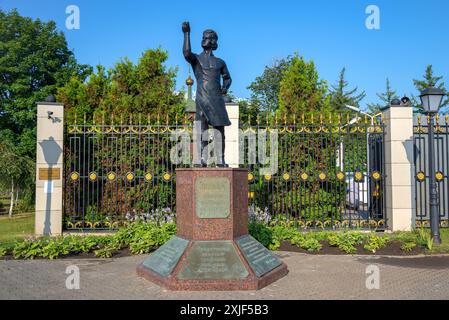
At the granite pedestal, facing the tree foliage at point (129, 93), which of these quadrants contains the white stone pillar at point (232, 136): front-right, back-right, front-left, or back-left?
front-right

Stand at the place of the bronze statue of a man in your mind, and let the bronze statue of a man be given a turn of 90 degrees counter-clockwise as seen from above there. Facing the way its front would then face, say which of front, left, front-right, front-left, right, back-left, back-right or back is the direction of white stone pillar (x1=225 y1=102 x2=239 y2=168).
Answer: left

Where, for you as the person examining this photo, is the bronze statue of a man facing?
facing the viewer

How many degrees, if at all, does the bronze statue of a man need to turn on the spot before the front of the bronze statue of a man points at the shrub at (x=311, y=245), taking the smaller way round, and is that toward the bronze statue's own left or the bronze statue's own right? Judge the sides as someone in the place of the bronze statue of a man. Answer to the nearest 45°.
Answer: approximately 135° to the bronze statue's own left

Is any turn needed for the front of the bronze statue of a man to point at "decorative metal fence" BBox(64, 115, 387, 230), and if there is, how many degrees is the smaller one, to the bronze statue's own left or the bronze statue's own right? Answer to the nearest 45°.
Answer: approximately 180°

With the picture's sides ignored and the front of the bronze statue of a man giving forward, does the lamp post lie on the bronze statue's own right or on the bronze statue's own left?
on the bronze statue's own left

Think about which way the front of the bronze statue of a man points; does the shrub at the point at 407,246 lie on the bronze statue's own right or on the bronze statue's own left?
on the bronze statue's own left

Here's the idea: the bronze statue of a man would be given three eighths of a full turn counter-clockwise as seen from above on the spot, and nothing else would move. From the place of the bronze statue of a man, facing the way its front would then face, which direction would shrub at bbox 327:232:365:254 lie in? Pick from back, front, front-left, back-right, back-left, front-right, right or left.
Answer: front

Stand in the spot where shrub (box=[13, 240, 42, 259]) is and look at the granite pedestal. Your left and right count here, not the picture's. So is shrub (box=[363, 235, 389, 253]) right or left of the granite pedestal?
left

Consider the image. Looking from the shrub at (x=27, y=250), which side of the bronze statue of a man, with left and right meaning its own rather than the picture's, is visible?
right

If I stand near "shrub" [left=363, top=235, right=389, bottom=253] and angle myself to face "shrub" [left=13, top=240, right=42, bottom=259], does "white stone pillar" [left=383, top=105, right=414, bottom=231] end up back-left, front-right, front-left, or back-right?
back-right

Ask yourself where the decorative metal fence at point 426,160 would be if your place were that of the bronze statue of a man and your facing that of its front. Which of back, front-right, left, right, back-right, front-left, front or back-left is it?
back-left

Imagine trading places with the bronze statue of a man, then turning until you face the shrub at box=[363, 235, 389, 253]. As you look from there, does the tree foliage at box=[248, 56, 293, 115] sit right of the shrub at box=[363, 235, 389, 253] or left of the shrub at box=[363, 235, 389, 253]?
left

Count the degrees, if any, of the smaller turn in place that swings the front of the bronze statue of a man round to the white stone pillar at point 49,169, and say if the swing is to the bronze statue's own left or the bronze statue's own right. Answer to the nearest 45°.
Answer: approximately 135° to the bronze statue's own right

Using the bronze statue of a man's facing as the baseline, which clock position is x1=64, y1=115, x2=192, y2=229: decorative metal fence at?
The decorative metal fence is roughly at 5 o'clock from the bronze statue of a man.

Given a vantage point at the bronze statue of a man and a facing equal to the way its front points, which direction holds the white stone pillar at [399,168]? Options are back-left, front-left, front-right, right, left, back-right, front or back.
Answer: back-left
